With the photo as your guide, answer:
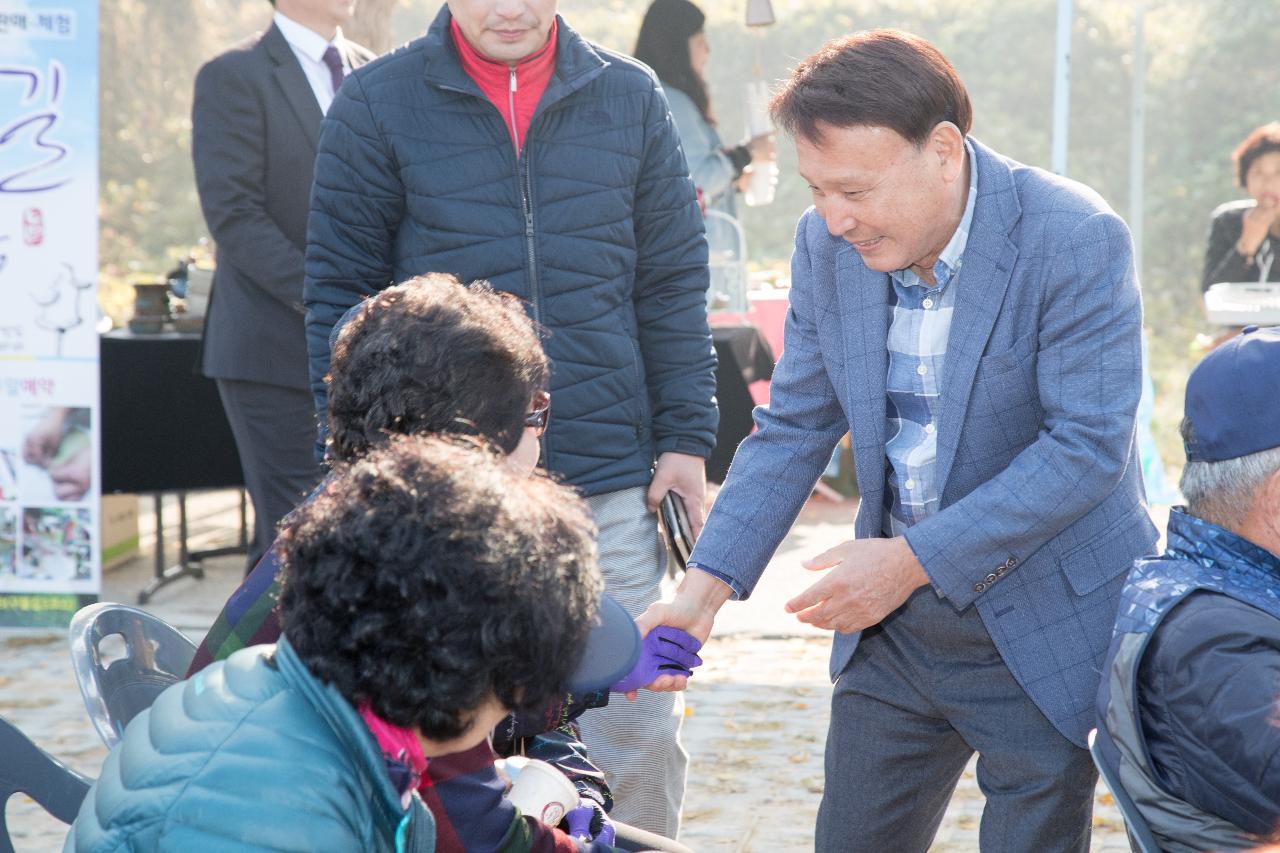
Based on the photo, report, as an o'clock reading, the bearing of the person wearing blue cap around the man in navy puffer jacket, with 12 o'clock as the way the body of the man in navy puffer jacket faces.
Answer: The person wearing blue cap is roughly at 11 o'clock from the man in navy puffer jacket.

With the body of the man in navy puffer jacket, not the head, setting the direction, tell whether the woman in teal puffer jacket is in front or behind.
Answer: in front

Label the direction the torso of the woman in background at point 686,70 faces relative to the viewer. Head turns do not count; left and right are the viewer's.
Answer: facing to the right of the viewer

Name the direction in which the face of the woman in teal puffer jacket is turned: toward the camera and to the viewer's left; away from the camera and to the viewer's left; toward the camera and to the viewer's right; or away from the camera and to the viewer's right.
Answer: away from the camera and to the viewer's right

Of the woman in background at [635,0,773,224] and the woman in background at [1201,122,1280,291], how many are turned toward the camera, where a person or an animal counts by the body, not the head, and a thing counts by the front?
1

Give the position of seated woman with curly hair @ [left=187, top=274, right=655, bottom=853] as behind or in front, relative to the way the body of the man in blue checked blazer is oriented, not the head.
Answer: in front

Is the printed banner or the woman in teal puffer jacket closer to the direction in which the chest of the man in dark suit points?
the woman in teal puffer jacket

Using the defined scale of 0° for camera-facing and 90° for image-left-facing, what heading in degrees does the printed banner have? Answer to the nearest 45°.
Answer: approximately 0°

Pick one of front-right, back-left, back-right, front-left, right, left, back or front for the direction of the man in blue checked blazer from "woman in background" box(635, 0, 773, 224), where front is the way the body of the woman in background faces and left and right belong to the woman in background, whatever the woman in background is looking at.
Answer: right

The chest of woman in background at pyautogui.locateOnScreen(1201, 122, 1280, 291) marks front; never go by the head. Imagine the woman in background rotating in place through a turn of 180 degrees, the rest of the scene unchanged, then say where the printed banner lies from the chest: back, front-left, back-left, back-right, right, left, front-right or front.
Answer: back-left
